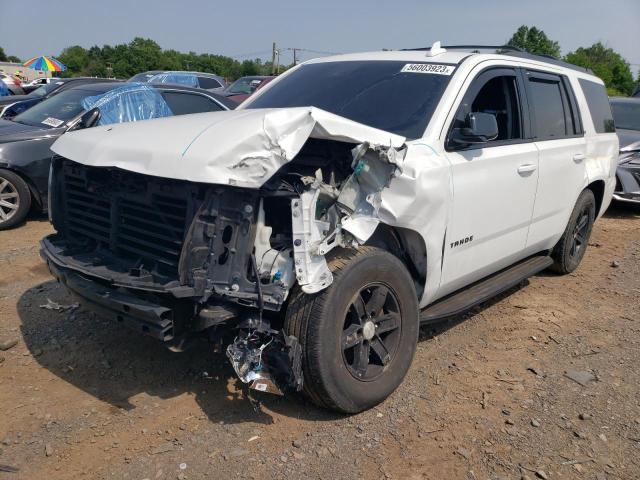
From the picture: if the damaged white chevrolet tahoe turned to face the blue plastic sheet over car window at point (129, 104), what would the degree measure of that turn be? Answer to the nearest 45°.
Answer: approximately 90° to its right

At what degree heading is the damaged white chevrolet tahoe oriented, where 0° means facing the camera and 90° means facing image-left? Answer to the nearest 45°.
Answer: approximately 45°

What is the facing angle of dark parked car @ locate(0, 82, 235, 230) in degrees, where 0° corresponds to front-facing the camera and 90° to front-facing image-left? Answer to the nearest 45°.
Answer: approximately 45°

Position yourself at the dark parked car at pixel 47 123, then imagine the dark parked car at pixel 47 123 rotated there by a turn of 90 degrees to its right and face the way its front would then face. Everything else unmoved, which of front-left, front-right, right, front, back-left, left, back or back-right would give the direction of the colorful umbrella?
front-right

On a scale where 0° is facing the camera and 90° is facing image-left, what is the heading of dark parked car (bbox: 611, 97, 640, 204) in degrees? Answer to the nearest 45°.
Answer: approximately 45°

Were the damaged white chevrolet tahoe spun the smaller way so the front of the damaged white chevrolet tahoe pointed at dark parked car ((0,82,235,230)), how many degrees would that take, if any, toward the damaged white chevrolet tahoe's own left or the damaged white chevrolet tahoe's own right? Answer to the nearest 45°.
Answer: approximately 90° to the damaged white chevrolet tahoe's own right
